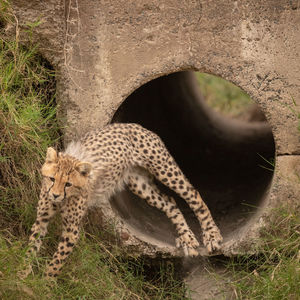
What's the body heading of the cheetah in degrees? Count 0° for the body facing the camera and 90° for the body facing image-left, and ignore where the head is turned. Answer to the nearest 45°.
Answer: approximately 45°
